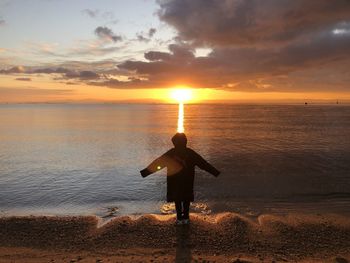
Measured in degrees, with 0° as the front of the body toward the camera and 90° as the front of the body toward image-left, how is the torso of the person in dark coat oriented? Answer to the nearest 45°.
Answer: approximately 180°
